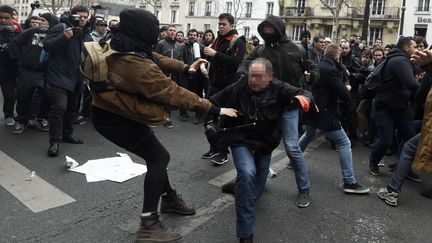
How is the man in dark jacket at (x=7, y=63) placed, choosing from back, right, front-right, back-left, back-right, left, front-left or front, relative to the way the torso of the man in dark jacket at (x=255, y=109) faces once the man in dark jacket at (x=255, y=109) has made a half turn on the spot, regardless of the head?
front-left

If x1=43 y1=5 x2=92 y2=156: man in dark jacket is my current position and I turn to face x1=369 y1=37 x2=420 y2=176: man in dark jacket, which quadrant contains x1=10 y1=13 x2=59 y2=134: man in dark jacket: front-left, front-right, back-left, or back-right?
back-left

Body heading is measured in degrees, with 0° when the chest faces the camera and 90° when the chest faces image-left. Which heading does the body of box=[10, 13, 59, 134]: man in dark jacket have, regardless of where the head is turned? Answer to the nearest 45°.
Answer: approximately 315°

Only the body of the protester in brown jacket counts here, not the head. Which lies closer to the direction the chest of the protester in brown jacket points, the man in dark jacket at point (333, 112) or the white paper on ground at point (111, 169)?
the man in dark jacket
